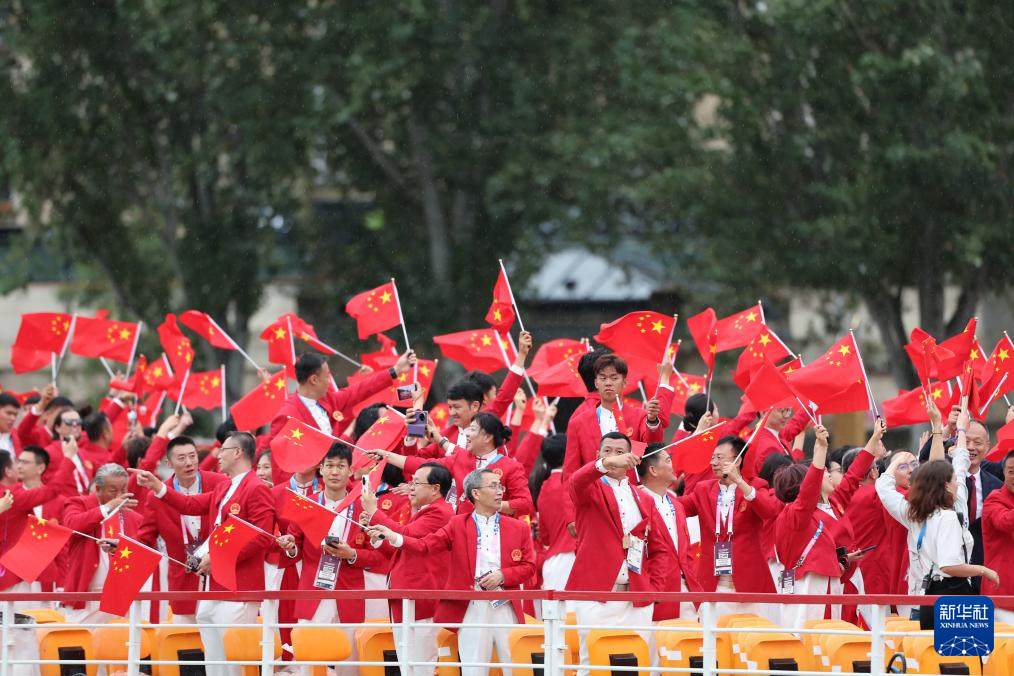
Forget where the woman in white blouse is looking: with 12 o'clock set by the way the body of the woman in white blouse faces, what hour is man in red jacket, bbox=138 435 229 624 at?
The man in red jacket is roughly at 8 o'clock from the woman in white blouse.

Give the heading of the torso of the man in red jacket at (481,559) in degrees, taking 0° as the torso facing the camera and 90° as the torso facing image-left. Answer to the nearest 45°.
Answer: approximately 0°

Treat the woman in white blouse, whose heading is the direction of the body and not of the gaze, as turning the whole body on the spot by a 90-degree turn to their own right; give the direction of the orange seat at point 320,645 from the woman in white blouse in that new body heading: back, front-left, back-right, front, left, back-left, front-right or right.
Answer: back-right
